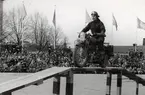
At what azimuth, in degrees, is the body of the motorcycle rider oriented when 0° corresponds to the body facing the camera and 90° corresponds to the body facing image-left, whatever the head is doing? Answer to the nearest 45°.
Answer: approximately 45°

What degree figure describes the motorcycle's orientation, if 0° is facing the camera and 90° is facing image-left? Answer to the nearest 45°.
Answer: approximately 45°

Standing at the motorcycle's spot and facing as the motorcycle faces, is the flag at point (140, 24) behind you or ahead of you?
behind

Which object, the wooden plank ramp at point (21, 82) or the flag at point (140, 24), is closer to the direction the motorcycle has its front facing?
the wooden plank ramp
